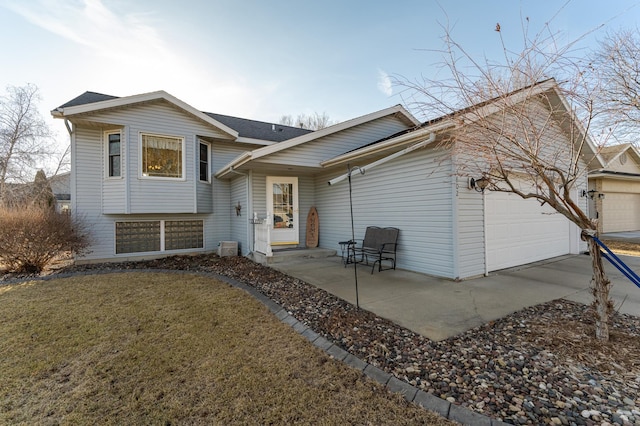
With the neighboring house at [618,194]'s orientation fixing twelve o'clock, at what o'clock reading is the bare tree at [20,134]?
The bare tree is roughly at 3 o'clock from the neighboring house.

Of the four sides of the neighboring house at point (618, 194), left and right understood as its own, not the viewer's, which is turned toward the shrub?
right

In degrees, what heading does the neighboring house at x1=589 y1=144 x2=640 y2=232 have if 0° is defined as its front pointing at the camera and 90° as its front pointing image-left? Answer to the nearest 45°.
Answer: approximately 315°

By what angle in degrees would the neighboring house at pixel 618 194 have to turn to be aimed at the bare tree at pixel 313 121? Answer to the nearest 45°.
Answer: approximately 135° to its right

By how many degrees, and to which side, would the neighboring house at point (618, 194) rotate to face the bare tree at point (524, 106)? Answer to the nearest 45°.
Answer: approximately 45° to its right

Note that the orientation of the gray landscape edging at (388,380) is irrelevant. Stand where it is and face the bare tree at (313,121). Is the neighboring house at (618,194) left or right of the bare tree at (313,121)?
right

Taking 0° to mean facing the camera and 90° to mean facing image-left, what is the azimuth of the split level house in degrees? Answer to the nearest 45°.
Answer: approximately 315°

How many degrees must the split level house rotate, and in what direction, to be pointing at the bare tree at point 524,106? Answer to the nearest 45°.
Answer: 0° — it already faces it

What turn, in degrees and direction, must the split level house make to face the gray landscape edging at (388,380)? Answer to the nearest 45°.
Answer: approximately 45° to its right

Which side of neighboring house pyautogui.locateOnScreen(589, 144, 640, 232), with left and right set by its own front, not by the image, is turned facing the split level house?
right
